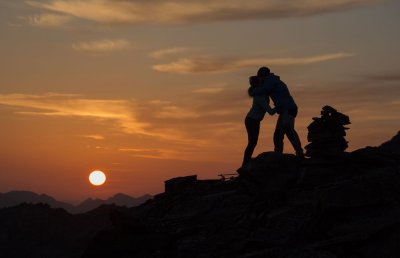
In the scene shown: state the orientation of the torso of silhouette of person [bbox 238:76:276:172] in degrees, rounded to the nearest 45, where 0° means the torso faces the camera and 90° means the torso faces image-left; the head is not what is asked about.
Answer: approximately 270°

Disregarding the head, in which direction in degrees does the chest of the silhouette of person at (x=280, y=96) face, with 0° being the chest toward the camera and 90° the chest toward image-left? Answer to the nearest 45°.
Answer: approximately 90°

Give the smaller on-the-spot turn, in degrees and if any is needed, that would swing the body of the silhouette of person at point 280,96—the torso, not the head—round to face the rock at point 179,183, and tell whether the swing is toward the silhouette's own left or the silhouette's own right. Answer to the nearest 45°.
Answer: approximately 45° to the silhouette's own right

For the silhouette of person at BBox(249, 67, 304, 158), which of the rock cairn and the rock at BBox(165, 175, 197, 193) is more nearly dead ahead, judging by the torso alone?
the rock

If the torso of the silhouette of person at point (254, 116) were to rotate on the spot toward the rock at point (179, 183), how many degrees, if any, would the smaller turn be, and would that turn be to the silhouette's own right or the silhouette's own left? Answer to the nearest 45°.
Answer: approximately 135° to the silhouette's own left

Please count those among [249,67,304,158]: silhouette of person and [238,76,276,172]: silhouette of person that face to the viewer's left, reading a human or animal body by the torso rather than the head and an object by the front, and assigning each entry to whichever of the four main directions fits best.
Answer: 1

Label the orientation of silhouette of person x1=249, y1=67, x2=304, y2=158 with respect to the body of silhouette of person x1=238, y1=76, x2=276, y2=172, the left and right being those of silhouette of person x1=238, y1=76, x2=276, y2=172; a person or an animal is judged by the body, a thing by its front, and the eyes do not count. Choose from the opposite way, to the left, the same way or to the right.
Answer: the opposite way

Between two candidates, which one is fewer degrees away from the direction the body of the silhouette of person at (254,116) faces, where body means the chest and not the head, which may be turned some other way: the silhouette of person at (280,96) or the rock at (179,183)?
the silhouette of person
